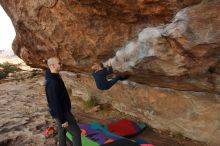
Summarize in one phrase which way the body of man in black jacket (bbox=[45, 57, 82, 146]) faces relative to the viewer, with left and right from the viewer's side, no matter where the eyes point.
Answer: facing to the right of the viewer
